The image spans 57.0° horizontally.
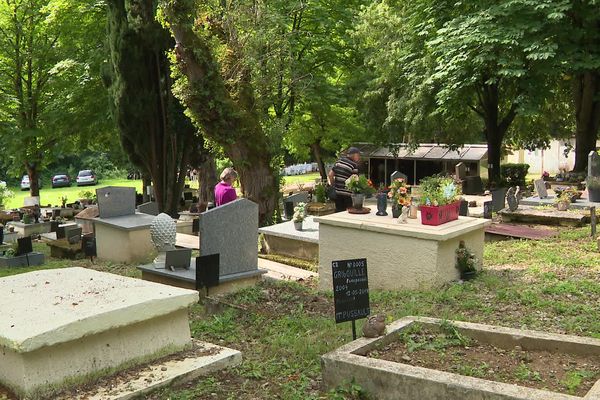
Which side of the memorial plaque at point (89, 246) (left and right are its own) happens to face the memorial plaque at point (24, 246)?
right

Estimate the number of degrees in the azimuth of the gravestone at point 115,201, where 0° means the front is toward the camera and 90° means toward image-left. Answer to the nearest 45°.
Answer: approximately 0°

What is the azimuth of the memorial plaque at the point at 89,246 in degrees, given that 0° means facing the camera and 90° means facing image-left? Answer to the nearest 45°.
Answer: approximately 0°

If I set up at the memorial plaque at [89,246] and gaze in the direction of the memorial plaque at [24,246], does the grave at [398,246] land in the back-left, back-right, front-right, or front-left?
back-left

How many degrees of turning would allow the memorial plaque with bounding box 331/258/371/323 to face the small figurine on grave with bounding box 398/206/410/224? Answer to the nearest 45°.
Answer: approximately 180°

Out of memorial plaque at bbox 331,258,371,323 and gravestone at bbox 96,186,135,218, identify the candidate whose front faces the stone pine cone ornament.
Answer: the gravestone

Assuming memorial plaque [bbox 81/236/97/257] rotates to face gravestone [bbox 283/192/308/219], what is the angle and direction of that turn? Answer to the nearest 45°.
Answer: approximately 90° to its left
